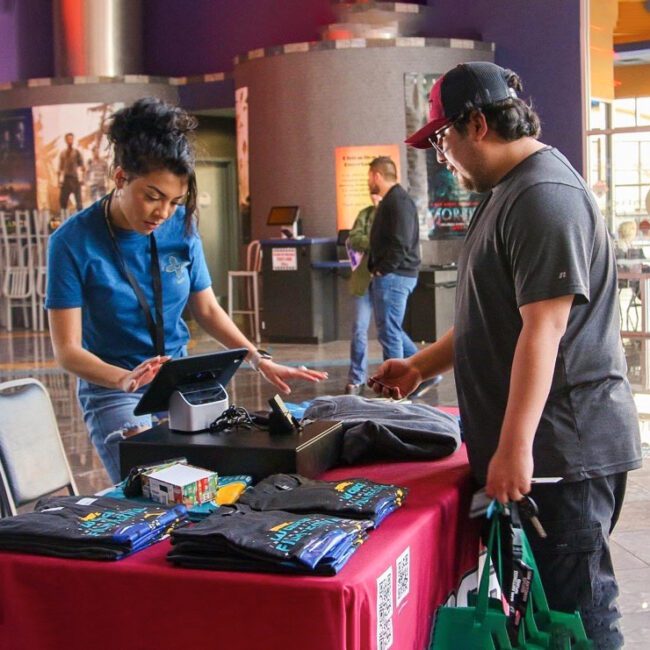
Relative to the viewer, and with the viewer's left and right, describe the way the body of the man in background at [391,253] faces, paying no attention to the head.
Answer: facing to the left of the viewer

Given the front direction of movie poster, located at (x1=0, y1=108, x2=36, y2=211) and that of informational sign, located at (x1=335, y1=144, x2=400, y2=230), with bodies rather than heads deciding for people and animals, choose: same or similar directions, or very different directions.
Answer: same or similar directions

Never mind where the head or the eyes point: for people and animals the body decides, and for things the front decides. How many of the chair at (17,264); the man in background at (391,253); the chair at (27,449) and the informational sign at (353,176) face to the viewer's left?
1

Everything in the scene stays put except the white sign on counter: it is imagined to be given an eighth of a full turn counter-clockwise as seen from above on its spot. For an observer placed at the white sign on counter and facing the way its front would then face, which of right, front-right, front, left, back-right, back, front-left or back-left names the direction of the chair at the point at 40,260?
back

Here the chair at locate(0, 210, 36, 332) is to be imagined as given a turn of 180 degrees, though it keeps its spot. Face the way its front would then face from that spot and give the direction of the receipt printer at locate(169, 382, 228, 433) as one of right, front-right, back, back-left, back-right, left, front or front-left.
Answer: back

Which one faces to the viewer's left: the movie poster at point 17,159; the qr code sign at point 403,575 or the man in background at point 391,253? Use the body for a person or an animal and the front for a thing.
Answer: the man in background

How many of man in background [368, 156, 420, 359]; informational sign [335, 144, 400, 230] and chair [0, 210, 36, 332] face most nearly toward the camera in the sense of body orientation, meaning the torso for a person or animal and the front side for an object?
2

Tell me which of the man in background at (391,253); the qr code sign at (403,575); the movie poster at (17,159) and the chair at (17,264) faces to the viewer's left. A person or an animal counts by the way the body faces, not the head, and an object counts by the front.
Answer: the man in background

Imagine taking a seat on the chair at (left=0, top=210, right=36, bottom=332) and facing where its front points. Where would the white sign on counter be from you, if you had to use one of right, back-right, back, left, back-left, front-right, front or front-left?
front-left

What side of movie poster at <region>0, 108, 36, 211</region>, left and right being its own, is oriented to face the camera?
front

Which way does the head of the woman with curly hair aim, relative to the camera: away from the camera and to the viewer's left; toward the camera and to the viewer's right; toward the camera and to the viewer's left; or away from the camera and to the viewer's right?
toward the camera and to the viewer's right

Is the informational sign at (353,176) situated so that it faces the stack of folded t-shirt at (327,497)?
yes

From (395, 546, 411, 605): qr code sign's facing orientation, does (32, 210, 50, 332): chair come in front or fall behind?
behind

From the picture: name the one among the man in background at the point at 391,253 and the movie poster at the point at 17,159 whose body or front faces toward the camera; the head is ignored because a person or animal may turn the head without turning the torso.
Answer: the movie poster

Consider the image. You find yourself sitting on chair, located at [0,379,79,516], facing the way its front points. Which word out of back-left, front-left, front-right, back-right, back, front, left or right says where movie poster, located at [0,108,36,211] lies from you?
back-left

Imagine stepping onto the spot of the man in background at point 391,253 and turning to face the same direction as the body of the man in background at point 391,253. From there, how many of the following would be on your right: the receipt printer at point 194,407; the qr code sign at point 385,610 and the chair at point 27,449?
0

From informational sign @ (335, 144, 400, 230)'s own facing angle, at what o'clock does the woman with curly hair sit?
The woman with curly hair is roughly at 12 o'clock from the informational sign.

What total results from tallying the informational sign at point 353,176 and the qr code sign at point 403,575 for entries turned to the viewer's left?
0

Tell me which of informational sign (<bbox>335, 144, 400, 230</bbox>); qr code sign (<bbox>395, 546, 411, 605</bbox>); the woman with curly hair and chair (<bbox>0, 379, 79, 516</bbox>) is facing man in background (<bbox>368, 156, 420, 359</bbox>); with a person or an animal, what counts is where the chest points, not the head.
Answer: the informational sign

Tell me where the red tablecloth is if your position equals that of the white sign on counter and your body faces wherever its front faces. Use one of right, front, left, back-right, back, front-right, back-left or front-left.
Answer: front

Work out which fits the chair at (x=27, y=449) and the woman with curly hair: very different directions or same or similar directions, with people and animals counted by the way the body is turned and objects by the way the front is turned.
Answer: same or similar directions

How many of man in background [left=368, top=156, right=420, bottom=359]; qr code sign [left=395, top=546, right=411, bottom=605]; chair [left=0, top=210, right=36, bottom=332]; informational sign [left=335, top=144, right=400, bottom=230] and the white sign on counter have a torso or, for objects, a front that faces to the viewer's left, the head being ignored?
1
